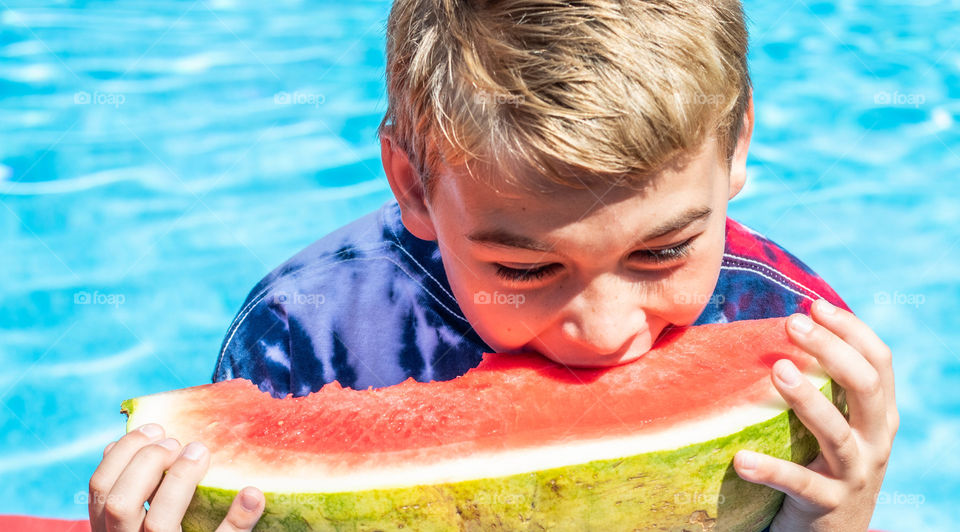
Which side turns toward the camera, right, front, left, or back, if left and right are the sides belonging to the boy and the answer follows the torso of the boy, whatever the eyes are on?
front

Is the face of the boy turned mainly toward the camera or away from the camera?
toward the camera
